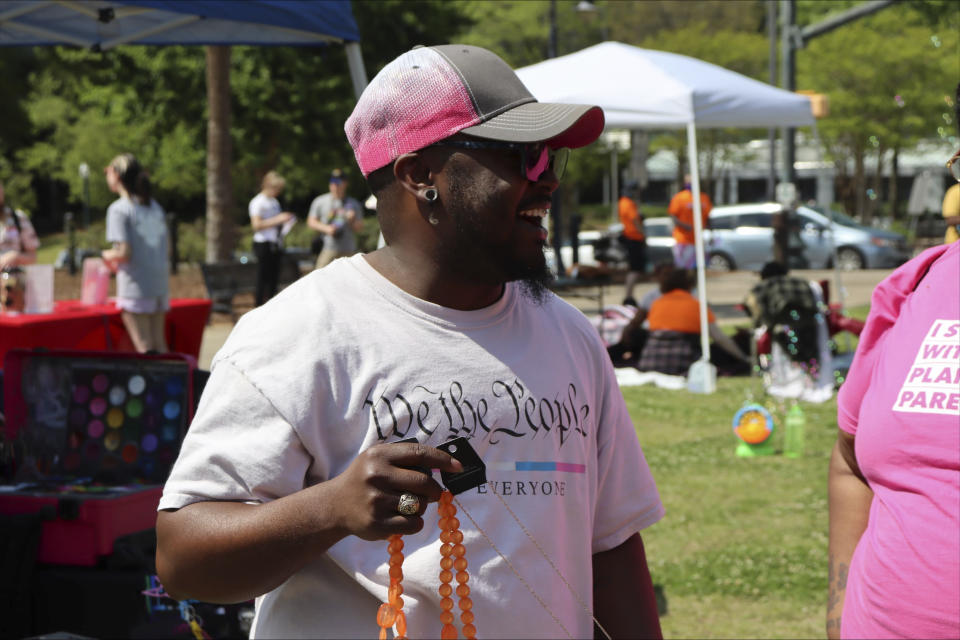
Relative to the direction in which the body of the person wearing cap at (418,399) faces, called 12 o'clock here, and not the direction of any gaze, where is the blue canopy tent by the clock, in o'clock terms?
The blue canopy tent is roughly at 7 o'clock from the person wearing cap.

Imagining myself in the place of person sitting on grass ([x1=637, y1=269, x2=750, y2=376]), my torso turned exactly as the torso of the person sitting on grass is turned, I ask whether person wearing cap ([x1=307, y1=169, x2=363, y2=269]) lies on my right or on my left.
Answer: on my left

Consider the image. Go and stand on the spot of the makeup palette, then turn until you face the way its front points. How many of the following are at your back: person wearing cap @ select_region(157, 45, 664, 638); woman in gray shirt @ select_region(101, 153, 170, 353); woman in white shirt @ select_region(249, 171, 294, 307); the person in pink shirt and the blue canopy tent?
3

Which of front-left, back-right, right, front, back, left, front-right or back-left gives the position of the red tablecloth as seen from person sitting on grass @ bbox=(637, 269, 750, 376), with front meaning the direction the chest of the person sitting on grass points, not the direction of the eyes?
back-left

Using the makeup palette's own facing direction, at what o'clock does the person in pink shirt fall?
The person in pink shirt is roughly at 11 o'clock from the makeup palette.

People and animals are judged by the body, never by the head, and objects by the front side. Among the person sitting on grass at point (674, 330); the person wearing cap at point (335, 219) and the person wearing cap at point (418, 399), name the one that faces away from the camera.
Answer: the person sitting on grass

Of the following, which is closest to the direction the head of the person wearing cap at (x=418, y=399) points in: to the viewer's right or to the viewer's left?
to the viewer's right

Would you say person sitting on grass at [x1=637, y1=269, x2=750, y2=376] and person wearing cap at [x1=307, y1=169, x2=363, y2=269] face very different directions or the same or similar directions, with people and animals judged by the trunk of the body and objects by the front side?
very different directions

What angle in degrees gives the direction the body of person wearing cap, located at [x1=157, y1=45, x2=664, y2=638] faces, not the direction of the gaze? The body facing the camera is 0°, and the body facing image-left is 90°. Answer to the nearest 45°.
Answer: approximately 315°

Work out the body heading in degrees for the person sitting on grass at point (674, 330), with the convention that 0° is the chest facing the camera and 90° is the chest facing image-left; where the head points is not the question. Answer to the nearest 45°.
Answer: approximately 180°

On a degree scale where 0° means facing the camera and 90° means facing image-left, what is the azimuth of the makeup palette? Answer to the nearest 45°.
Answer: approximately 0°

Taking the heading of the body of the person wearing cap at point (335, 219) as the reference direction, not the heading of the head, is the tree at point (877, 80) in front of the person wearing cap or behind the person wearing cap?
behind

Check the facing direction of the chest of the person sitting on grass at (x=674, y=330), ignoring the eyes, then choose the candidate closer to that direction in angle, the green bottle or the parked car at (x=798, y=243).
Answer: the parked car
